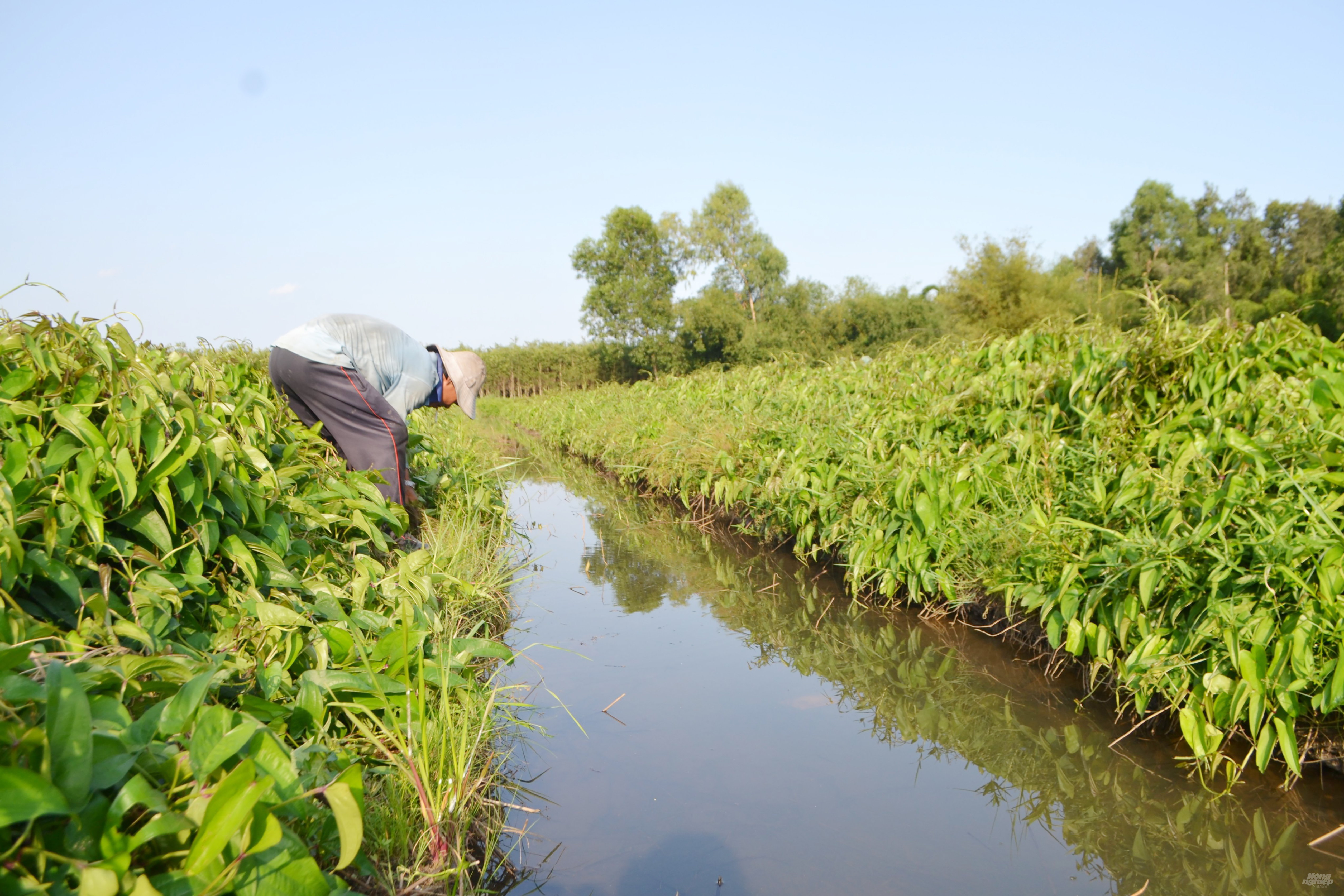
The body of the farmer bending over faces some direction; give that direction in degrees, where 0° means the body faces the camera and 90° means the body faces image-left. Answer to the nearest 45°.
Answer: approximately 270°

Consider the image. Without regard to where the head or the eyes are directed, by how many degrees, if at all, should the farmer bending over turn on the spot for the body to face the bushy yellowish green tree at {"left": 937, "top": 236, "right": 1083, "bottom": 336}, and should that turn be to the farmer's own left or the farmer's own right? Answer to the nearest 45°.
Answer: approximately 45° to the farmer's own left

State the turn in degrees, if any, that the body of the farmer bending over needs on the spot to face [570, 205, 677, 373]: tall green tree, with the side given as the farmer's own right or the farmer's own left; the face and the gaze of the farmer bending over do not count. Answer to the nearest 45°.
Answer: approximately 90° to the farmer's own left

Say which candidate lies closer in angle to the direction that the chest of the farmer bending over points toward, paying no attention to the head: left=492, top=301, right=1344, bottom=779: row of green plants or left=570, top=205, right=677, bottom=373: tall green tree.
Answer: the row of green plants

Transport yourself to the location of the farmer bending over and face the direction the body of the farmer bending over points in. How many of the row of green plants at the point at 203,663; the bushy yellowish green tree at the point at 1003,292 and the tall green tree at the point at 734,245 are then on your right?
1

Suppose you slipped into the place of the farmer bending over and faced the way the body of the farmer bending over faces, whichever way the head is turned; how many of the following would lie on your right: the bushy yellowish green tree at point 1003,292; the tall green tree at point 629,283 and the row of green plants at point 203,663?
1

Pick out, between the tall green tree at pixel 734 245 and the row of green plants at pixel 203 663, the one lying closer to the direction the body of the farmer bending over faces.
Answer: the tall green tree
